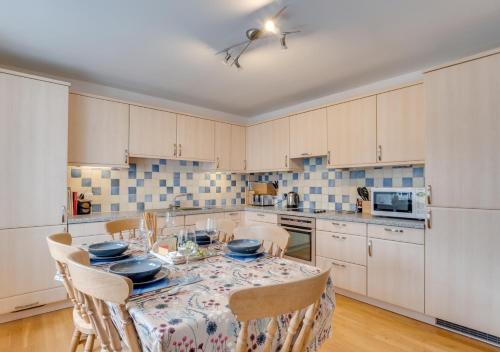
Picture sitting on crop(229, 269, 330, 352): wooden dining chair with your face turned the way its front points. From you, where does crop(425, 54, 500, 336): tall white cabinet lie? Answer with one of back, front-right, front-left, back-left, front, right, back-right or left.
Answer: right

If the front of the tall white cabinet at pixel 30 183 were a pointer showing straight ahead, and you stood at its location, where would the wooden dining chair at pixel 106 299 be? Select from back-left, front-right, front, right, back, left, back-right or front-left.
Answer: front-right

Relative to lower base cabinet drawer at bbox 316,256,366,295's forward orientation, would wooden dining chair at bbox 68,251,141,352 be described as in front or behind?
in front

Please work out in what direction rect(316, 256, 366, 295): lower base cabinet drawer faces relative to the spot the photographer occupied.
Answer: facing the viewer and to the left of the viewer

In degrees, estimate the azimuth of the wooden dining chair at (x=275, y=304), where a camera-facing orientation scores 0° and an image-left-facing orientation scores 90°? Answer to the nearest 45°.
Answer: approximately 135°

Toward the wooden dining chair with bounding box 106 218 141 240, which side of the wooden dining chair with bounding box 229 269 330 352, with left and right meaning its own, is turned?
front

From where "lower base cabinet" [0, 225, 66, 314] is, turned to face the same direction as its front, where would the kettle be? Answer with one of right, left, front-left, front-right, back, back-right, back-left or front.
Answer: front-left

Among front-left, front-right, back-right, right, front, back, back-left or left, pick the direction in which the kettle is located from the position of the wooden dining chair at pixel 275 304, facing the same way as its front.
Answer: front-right

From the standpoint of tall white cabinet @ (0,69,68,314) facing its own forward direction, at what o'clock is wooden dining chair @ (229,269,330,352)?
The wooden dining chair is roughly at 1 o'clock from the tall white cabinet.

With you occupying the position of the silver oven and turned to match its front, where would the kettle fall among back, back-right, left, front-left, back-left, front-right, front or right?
back-right

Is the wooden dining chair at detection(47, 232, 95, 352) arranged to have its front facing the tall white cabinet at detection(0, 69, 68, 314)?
no

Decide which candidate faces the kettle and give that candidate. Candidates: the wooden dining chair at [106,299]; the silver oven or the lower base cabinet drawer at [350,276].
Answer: the wooden dining chair

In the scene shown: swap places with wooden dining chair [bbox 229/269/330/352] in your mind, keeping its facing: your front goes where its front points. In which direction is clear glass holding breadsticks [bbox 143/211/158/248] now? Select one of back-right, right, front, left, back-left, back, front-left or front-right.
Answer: front

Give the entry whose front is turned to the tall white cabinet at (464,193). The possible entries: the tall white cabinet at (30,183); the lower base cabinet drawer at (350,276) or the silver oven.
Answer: the tall white cabinet at (30,183)

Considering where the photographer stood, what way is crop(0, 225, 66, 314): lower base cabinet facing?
facing the viewer and to the right of the viewer

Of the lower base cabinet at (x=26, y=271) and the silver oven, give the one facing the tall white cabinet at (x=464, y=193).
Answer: the lower base cabinet

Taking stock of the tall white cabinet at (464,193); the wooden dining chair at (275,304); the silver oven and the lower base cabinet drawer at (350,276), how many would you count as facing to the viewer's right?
0

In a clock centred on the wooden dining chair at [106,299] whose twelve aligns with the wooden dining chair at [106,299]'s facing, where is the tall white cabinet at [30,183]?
The tall white cabinet is roughly at 10 o'clock from the wooden dining chair.

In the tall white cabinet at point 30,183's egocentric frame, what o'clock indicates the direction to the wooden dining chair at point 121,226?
The wooden dining chair is roughly at 12 o'clock from the tall white cabinet.

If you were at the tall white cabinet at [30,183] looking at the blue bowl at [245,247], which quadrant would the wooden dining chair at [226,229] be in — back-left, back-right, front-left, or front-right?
front-left
